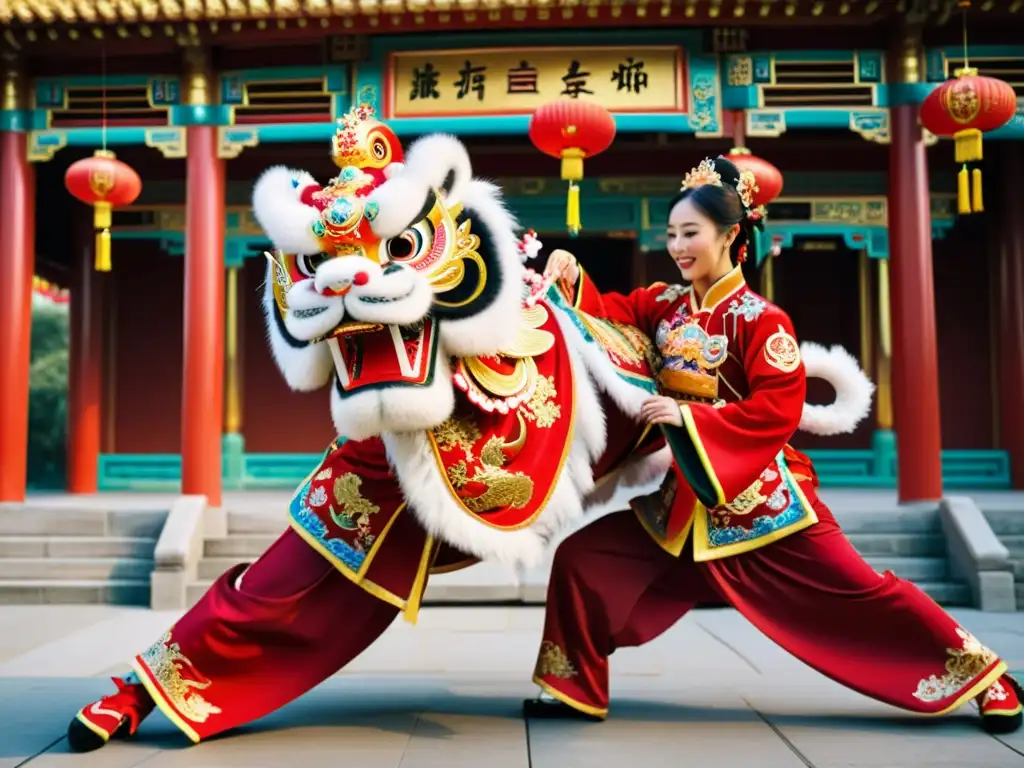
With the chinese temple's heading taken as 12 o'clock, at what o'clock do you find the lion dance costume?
The lion dance costume is roughly at 12 o'clock from the chinese temple.

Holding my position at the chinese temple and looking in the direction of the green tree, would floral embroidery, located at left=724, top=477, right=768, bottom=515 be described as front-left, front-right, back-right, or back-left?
back-left

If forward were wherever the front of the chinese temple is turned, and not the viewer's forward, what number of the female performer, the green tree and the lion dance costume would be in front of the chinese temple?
2

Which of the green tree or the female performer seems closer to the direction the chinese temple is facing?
the female performer

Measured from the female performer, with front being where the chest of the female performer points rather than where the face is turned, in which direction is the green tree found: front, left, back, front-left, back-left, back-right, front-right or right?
right

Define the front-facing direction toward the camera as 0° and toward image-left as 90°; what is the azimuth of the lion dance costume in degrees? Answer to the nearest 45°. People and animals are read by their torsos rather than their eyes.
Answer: approximately 45°
